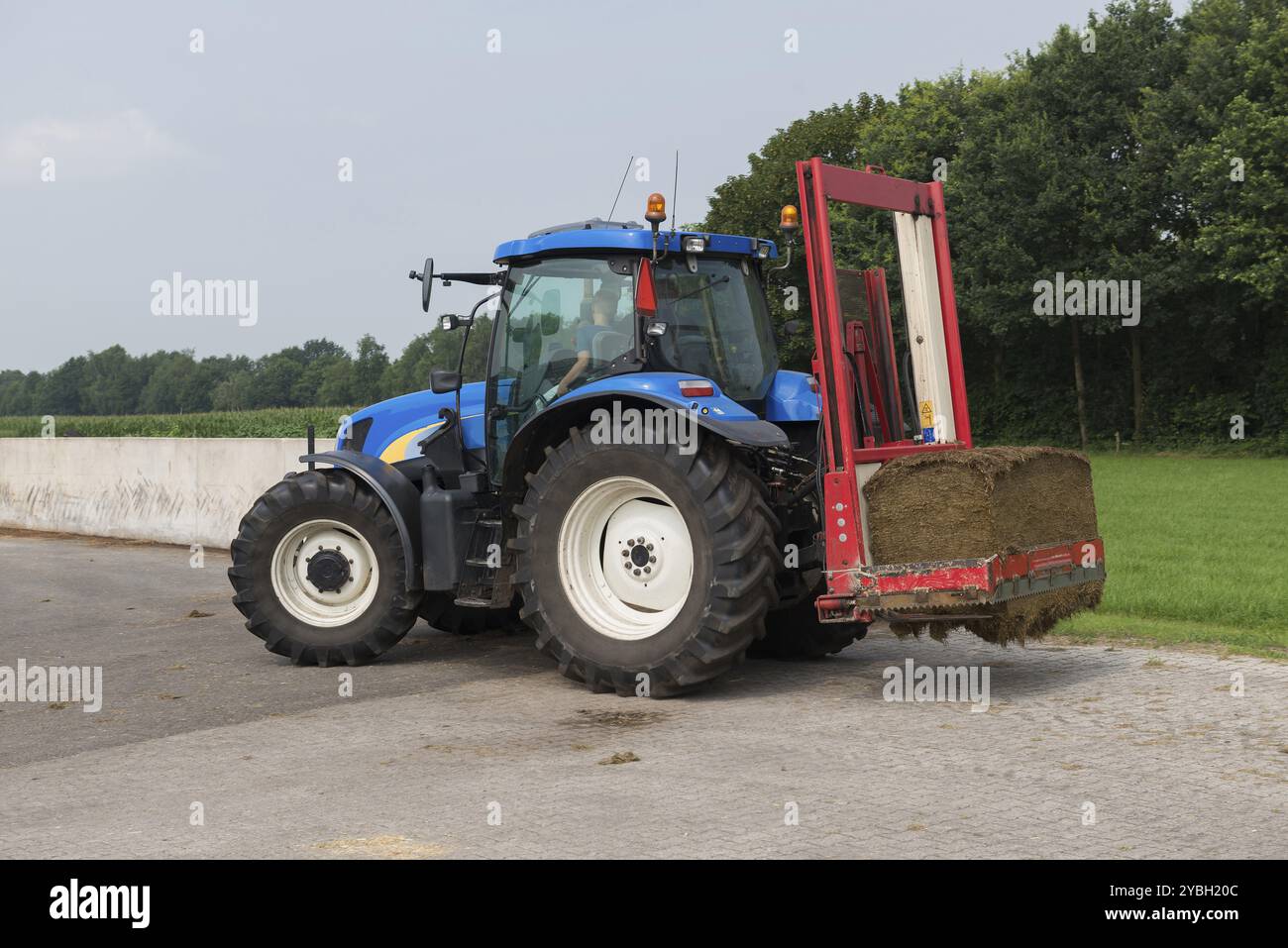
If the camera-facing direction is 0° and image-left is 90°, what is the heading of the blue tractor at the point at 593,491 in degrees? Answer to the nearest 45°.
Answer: approximately 135°
